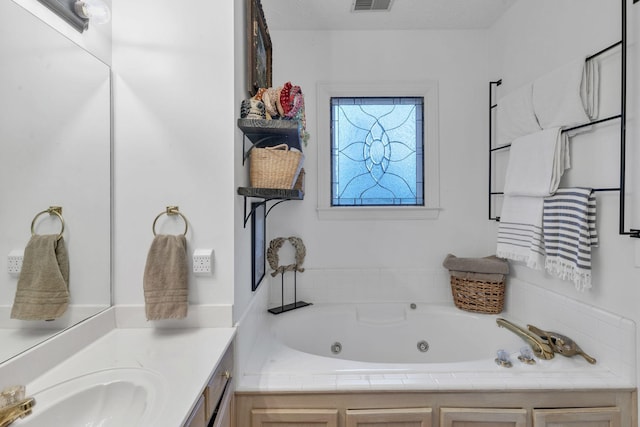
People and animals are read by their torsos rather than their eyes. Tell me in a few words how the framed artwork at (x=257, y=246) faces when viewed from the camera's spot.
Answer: facing to the right of the viewer

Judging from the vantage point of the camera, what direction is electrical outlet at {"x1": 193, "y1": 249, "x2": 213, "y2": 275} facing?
facing the viewer

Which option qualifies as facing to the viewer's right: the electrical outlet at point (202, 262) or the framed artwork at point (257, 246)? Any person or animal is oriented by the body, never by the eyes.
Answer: the framed artwork

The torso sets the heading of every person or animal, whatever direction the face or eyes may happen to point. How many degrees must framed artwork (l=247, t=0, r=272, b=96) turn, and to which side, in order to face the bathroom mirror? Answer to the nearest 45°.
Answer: approximately 135° to its right

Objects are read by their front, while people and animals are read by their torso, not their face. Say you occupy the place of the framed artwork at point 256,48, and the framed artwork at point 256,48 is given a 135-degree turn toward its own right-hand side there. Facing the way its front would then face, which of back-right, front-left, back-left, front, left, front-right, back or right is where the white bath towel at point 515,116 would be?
back-left

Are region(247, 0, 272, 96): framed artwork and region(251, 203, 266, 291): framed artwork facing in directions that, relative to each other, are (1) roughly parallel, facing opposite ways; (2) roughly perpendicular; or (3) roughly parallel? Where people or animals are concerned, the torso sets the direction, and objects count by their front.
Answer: roughly parallel

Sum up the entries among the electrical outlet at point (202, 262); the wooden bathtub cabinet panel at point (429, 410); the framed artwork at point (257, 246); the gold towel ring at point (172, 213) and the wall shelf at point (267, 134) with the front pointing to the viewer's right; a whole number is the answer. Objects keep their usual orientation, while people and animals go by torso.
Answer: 2

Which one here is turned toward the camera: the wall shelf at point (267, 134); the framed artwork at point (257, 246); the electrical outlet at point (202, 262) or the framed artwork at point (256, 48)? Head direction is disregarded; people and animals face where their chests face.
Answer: the electrical outlet

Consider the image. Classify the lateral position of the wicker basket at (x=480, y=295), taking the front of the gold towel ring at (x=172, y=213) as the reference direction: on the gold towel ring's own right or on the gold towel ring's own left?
on the gold towel ring's own left

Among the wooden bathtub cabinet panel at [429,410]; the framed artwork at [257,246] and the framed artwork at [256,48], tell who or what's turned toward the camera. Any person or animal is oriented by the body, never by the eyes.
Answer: the wooden bathtub cabinet panel

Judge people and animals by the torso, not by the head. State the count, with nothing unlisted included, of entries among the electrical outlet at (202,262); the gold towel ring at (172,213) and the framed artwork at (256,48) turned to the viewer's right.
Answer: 1

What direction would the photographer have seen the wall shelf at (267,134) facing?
facing to the right of the viewer

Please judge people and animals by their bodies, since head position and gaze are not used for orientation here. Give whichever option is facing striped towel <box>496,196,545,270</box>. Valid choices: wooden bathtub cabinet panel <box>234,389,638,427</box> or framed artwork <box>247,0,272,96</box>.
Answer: the framed artwork

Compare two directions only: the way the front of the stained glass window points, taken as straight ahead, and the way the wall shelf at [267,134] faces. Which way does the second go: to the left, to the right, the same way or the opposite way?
to the left

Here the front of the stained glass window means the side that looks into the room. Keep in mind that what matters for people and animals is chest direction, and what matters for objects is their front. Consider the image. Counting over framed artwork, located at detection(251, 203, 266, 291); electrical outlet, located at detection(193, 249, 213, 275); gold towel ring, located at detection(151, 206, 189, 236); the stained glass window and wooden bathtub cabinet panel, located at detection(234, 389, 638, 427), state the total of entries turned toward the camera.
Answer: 4

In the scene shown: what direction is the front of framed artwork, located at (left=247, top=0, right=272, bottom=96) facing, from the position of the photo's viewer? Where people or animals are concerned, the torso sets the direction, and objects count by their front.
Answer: facing to the right of the viewer
